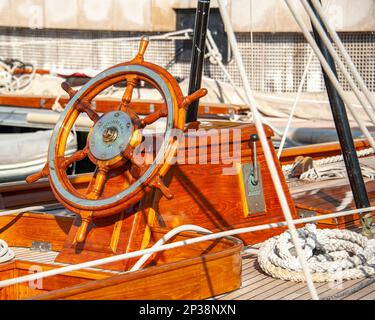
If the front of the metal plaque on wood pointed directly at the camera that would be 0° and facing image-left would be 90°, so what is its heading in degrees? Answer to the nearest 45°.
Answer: approximately 315°

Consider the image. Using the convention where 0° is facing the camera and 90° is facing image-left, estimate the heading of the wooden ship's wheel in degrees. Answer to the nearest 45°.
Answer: approximately 45°

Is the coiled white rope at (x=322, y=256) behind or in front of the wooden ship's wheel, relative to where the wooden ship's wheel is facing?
behind

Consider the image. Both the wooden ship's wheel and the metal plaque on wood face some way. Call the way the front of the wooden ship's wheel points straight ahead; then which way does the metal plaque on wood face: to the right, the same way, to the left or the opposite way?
to the left

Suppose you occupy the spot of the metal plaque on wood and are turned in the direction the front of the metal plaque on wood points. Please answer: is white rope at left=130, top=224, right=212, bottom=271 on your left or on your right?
on your right

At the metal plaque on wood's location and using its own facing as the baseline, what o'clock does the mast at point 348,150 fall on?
The mast is roughly at 10 o'clock from the metal plaque on wood.
